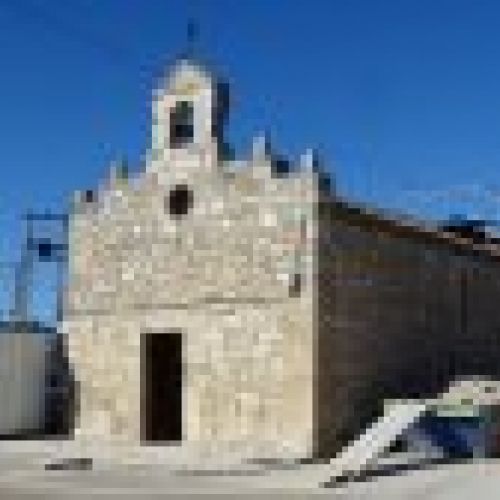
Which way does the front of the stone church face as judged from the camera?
facing the viewer and to the left of the viewer
